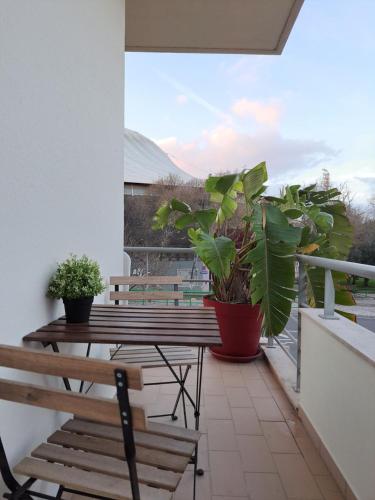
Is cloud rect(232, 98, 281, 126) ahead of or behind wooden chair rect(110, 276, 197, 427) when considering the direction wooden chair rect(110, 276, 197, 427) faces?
behind

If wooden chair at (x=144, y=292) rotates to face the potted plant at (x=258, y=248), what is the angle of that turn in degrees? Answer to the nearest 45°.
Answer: approximately 90° to its left

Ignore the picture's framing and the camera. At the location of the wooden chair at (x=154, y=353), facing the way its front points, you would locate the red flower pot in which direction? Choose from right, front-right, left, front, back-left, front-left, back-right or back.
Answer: back-left

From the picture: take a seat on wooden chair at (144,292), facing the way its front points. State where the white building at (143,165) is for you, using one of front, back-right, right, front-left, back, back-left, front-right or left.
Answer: back

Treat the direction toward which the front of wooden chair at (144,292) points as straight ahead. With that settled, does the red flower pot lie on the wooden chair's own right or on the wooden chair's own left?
on the wooden chair's own left

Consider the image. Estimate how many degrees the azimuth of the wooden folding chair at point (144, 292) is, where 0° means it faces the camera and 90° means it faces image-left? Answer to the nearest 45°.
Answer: approximately 0°

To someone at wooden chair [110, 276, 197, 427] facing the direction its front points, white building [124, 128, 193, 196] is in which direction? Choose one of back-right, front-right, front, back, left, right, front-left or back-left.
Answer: back
